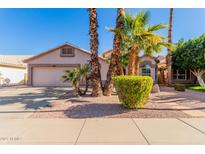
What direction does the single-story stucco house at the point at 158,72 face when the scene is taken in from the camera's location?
facing the viewer

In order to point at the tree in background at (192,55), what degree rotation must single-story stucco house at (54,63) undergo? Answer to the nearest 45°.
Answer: approximately 90° to its left

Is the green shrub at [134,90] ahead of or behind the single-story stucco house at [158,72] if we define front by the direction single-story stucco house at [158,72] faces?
ahead

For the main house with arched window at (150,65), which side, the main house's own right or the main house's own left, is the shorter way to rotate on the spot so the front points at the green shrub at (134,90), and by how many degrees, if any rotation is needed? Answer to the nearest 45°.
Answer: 0° — it already faces it

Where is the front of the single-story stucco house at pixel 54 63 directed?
toward the camera

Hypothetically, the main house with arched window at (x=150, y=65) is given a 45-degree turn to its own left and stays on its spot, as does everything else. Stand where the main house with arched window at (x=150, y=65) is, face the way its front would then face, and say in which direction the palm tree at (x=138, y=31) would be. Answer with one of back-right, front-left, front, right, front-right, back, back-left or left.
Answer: front-right

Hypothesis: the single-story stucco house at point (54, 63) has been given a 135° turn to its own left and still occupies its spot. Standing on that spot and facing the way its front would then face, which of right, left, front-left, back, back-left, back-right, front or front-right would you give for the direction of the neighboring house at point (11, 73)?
left

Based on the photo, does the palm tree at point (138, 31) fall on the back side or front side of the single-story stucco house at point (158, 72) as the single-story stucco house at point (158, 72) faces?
on the front side
